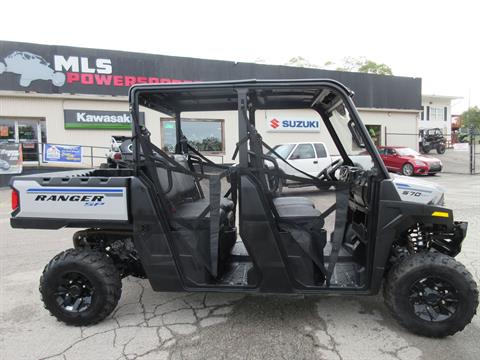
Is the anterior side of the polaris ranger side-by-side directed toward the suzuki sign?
no

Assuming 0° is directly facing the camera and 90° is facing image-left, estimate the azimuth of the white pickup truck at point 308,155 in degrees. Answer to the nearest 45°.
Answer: approximately 45°

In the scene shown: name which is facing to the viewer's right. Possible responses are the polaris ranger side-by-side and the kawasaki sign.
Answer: the polaris ranger side-by-side

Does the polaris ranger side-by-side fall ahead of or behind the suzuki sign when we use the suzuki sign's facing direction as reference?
ahead

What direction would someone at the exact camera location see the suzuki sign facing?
facing the viewer

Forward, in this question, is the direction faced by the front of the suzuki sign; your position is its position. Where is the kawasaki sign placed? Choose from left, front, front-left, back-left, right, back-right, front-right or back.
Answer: back-right

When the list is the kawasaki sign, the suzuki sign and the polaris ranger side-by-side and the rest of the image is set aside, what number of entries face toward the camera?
2

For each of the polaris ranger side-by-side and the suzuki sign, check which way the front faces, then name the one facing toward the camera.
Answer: the suzuki sign

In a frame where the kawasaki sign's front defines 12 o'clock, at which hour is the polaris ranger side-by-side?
The polaris ranger side-by-side is roughly at 12 o'clock from the kawasaki sign.

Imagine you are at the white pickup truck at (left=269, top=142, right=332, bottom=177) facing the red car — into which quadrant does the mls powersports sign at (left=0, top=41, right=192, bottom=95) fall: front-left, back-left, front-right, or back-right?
back-left

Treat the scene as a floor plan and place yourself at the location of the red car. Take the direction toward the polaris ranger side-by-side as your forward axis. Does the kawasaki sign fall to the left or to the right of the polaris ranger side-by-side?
right

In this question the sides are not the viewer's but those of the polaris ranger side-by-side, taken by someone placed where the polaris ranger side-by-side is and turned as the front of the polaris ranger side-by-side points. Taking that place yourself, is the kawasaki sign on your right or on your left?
on your left

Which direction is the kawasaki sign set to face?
toward the camera

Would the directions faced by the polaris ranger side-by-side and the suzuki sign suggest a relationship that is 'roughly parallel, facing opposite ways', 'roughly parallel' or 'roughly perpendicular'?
roughly perpendicular

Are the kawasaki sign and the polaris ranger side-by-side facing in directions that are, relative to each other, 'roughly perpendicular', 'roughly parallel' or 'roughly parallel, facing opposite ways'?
roughly perpendicular

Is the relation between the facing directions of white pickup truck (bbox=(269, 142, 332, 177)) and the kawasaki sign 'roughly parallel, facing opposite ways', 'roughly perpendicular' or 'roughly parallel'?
roughly perpendicular

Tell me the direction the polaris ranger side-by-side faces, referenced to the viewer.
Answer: facing to the right of the viewer

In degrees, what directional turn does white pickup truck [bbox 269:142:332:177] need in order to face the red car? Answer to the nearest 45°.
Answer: approximately 180°

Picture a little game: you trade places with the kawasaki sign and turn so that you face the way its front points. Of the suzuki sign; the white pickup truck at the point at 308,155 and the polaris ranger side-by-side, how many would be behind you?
0
